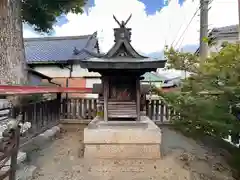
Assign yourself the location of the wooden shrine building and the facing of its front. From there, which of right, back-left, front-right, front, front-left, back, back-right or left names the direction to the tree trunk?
right

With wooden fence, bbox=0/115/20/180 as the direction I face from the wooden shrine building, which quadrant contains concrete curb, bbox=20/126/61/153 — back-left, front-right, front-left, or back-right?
front-right

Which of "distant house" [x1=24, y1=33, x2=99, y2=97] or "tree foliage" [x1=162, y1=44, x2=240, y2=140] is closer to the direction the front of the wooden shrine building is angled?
the tree foliage

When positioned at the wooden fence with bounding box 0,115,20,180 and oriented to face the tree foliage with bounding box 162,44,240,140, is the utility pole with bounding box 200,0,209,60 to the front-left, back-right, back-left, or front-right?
front-left

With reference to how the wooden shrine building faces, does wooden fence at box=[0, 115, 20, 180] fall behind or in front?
in front

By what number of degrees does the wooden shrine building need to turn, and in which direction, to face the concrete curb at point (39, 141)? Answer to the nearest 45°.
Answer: approximately 90° to its right

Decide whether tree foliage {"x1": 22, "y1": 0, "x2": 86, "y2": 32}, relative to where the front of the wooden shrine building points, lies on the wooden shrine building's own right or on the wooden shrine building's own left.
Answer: on the wooden shrine building's own right

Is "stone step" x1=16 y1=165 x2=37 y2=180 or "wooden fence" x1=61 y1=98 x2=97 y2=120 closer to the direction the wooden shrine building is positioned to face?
the stone step

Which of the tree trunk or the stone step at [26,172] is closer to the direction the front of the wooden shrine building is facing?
the stone step

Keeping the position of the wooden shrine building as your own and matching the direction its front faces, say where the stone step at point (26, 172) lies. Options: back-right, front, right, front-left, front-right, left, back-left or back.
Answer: front-right

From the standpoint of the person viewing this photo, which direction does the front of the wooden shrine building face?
facing the viewer

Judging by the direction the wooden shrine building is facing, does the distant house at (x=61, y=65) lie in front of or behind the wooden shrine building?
behind

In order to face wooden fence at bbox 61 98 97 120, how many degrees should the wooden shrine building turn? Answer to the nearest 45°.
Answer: approximately 135° to its right

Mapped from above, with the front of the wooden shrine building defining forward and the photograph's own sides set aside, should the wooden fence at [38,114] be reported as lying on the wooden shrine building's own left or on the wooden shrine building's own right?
on the wooden shrine building's own right
